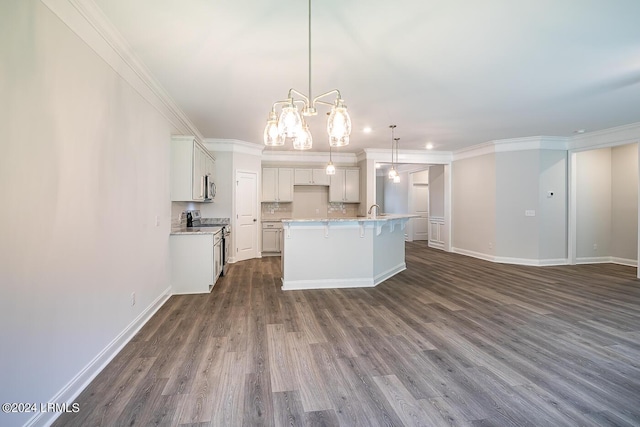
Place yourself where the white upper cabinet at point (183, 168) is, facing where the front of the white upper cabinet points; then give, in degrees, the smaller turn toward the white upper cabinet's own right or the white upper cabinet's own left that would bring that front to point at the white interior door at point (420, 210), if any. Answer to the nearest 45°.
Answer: approximately 45° to the white upper cabinet's own left

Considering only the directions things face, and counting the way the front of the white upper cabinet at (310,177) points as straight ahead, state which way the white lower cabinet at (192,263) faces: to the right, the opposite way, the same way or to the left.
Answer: to the left

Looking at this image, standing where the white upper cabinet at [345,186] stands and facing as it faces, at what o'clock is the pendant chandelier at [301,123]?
The pendant chandelier is roughly at 12 o'clock from the white upper cabinet.

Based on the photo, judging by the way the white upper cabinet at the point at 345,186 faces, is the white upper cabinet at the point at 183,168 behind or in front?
in front

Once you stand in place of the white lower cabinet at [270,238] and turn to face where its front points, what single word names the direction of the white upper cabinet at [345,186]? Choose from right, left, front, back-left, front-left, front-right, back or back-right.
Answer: left

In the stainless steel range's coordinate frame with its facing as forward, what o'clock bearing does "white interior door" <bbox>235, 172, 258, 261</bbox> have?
The white interior door is roughly at 10 o'clock from the stainless steel range.

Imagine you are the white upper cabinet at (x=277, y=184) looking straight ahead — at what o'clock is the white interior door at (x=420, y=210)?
The white interior door is roughly at 8 o'clock from the white upper cabinet.

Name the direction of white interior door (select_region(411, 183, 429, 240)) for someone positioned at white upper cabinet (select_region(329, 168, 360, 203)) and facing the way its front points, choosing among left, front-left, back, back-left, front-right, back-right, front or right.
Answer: back-left

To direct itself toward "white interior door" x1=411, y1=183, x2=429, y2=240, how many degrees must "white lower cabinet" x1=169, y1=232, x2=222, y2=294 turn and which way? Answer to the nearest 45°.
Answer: approximately 45° to its left

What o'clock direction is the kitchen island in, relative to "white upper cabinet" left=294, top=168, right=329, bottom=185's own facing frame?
The kitchen island is roughly at 12 o'clock from the white upper cabinet.

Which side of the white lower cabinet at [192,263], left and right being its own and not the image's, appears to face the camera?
right

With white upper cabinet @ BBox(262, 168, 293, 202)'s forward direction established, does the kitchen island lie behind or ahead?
ahead

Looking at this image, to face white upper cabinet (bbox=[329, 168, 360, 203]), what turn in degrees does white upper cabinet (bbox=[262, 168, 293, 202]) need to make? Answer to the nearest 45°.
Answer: approximately 90° to its left
